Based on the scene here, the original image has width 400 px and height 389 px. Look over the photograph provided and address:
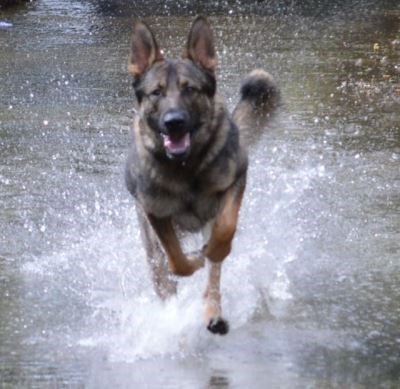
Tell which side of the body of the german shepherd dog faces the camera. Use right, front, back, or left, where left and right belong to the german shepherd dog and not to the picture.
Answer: front
